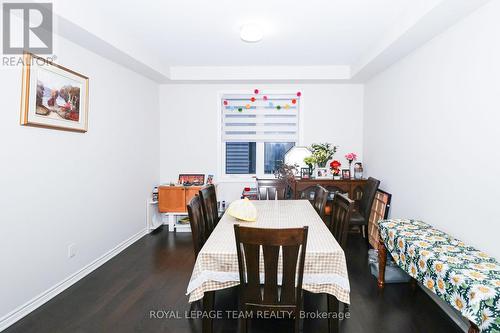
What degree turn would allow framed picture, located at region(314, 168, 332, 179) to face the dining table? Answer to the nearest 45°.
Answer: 0° — it already faces it

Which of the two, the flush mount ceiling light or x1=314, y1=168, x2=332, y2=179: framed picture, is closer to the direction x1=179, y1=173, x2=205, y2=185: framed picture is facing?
the flush mount ceiling light

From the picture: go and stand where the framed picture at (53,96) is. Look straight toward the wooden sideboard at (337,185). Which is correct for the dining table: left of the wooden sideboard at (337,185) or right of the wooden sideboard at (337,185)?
right

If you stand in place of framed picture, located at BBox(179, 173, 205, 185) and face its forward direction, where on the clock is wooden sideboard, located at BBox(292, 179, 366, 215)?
The wooden sideboard is roughly at 10 o'clock from the framed picture.

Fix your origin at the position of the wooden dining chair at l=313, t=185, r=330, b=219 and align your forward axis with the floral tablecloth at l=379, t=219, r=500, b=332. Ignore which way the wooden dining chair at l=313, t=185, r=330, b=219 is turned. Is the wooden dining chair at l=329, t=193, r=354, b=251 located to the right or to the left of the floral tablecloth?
right

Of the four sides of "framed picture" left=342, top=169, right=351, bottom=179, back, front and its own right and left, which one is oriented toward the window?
right

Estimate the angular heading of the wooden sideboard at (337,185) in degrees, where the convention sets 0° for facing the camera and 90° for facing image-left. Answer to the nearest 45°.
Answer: approximately 0°
